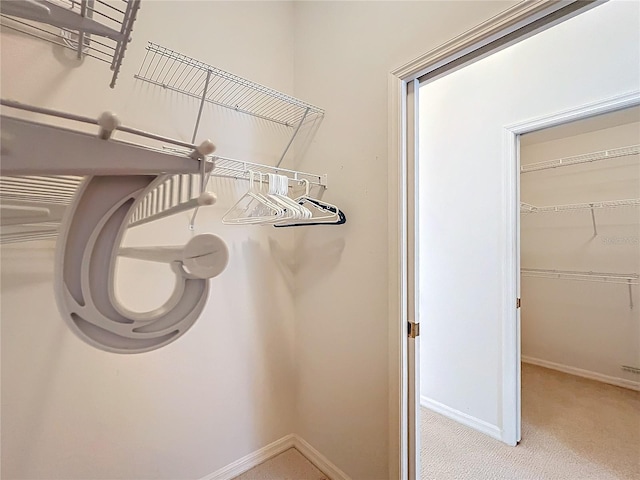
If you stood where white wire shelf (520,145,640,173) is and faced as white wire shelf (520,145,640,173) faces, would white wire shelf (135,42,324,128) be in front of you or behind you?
in front

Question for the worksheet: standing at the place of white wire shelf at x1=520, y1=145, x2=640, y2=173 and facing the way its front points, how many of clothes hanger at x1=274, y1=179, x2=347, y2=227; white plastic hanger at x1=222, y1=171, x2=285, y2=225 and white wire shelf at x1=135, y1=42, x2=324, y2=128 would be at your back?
0

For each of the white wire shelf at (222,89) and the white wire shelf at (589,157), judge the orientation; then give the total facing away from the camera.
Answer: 0

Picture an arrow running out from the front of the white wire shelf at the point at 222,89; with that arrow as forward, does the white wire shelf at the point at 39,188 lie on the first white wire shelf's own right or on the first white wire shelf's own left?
on the first white wire shelf's own right

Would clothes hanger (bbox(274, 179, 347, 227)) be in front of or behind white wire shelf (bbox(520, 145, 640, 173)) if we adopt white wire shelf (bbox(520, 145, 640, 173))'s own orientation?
in front

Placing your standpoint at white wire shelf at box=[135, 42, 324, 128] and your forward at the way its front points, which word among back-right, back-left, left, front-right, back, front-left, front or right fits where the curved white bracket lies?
front-right

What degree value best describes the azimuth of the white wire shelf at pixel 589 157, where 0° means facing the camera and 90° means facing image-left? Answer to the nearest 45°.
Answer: approximately 45°

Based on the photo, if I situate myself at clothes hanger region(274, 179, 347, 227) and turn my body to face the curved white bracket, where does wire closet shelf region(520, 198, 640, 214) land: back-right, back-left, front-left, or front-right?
back-left

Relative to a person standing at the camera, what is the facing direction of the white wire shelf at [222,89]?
facing the viewer and to the right of the viewer
